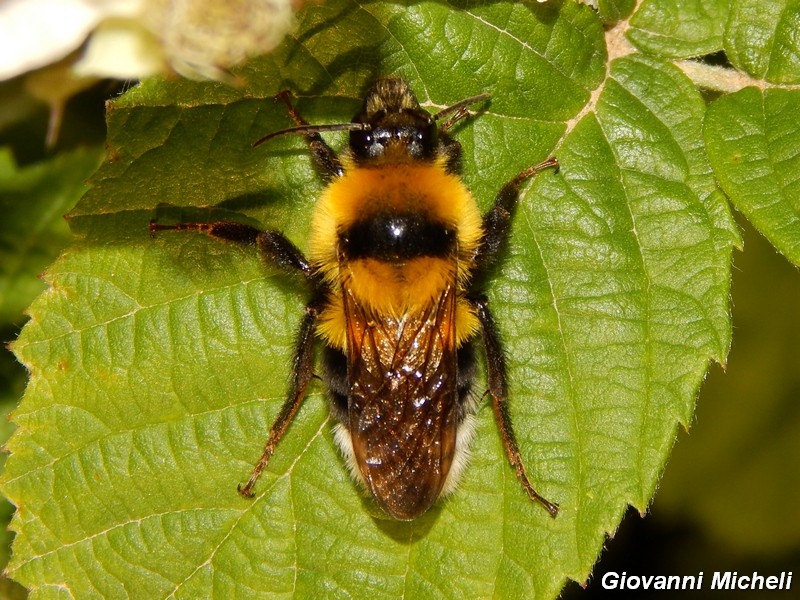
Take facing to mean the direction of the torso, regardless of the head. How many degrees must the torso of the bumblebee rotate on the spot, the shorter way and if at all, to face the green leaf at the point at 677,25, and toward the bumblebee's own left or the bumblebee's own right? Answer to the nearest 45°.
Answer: approximately 45° to the bumblebee's own right

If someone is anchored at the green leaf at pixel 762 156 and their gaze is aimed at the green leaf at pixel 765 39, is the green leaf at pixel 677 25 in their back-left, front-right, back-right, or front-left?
front-left

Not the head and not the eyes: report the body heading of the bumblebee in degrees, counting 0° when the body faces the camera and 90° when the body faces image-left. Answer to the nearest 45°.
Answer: approximately 180°

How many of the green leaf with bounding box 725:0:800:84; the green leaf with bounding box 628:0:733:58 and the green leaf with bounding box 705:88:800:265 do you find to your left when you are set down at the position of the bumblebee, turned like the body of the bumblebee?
0

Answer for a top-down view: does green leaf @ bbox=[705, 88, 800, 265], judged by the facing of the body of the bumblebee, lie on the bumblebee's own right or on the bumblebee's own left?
on the bumblebee's own right

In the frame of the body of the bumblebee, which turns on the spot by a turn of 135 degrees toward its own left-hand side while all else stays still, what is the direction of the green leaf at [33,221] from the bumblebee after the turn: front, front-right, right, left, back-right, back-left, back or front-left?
right

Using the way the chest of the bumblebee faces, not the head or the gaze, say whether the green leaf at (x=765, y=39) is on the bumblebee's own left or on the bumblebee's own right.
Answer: on the bumblebee's own right

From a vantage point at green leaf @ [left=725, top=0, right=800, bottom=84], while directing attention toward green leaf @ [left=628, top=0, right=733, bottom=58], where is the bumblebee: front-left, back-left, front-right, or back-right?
front-left
